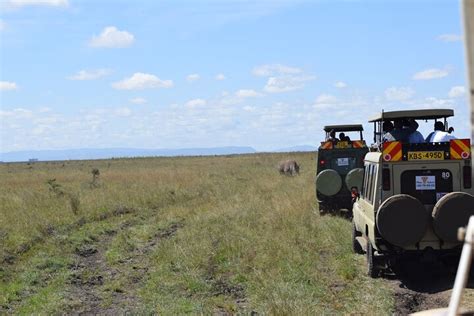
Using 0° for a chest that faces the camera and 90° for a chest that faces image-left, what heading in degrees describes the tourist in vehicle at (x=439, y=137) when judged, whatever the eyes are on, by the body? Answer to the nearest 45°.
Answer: approximately 180°

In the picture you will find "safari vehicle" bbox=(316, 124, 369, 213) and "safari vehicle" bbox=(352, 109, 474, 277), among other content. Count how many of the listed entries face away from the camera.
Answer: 2

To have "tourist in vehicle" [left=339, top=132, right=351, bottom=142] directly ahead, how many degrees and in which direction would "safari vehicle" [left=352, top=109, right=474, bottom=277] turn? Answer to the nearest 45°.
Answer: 0° — it already faces them

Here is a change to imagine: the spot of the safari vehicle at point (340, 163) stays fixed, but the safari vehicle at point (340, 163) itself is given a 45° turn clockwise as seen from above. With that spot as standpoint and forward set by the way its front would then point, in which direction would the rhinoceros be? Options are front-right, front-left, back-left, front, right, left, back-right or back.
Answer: front-left

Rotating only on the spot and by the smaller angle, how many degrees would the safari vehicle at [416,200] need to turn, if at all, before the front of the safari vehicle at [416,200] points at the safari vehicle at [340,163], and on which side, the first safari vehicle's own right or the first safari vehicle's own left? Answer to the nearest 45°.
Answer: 0° — it already faces it

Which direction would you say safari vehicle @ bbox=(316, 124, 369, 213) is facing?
away from the camera

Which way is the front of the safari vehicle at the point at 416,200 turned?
away from the camera

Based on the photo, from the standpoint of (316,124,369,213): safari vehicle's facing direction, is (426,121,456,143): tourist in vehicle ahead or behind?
behind

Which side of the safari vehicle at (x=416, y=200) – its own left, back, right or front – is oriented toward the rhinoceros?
front

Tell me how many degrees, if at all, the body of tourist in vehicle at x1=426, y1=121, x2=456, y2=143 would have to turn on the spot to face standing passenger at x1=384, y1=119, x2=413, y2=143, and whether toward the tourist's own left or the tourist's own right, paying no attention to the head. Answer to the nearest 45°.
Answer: approximately 45° to the tourist's own left

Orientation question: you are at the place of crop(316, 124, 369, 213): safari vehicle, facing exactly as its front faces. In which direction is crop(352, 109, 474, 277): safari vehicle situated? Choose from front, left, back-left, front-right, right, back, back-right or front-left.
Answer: back

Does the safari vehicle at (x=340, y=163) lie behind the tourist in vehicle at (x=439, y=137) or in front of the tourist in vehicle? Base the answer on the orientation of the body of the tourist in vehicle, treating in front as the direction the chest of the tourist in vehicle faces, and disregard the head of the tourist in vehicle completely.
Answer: in front
